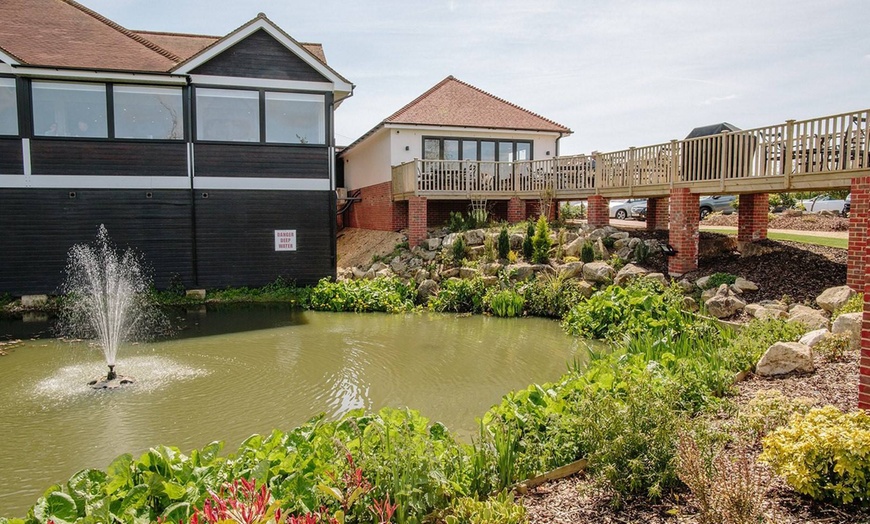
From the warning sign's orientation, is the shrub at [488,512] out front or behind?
out front

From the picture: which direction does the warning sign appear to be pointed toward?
toward the camera

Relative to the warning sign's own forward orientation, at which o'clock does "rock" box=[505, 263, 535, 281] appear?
The rock is roughly at 10 o'clock from the warning sign.

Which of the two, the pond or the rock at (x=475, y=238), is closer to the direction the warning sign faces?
the pond

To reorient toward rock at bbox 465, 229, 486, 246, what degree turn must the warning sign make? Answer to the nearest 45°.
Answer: approximately 90° to its left

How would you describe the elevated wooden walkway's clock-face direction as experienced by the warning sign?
The elevated wooden walkway is roughly at 10 o'clock from the warning sign.

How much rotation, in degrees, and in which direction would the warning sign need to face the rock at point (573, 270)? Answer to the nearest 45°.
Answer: approximately 45° to its left

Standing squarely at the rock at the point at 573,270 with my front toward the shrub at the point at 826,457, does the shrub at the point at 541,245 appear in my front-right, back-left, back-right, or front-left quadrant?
back-right

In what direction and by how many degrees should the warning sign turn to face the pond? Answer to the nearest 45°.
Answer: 0° — it already faces it

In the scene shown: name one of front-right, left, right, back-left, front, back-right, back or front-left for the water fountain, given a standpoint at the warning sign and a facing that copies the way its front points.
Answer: right

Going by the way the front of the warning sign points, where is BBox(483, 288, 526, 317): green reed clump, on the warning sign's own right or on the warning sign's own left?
on the warning sign's own left

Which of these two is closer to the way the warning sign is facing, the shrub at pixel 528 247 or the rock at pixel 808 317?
the rock

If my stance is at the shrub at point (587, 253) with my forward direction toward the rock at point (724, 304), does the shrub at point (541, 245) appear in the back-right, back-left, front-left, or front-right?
back-right

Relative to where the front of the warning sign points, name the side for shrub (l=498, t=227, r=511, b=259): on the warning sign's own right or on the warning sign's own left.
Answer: on the warning sign's own left

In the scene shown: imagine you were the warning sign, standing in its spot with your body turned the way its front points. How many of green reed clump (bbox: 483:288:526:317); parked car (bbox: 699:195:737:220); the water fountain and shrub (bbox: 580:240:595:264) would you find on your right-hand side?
1

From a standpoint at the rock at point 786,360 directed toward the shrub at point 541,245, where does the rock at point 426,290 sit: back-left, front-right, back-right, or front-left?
front-left

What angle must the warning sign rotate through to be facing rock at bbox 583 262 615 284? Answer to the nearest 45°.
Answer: approximately 45° to its left

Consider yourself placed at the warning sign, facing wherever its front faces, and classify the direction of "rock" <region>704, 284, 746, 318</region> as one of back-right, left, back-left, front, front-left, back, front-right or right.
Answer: front-left

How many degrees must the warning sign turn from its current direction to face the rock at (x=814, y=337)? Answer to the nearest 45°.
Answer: approximately 45° to its left

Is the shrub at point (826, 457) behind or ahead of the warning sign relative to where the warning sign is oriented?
ahead
